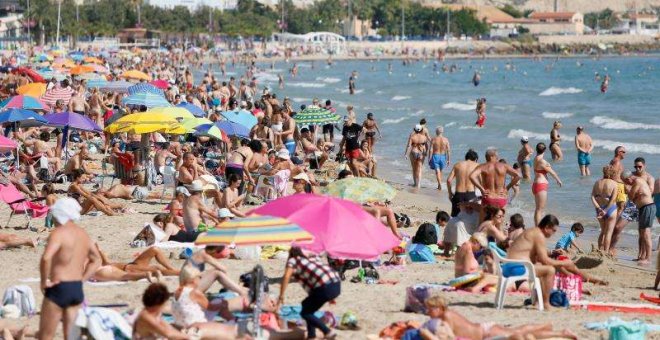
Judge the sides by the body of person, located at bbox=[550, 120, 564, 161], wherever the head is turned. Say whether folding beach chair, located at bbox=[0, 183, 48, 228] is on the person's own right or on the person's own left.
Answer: on the person's own right

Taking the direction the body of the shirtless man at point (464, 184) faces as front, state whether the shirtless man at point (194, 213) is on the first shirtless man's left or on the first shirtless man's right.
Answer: on the first shirtless man's left

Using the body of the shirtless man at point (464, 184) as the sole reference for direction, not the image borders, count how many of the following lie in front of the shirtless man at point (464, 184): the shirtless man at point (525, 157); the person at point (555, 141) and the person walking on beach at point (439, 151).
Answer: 3

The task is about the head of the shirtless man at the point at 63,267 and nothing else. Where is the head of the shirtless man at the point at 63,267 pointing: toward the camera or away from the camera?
away from the camera

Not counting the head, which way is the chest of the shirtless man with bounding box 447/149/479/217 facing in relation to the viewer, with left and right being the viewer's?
facing away from the viewer

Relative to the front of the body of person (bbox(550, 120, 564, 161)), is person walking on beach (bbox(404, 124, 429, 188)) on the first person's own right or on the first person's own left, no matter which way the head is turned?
on the first person's own right
